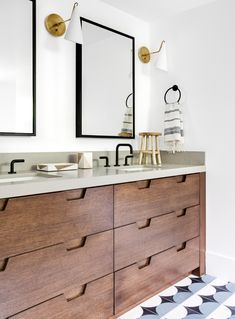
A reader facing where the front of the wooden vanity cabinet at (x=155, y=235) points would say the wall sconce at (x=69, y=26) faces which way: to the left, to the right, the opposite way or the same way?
the same way

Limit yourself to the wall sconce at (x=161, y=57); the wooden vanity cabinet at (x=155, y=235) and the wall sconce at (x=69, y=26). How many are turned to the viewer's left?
0

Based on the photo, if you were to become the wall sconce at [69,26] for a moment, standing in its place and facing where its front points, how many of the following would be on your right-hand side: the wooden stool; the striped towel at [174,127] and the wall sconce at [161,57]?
0

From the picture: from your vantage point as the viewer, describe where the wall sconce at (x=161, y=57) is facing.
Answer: facing the viewer and to the right of the viewer

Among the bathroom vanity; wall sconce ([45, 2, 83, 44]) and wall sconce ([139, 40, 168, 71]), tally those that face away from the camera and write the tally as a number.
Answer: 0

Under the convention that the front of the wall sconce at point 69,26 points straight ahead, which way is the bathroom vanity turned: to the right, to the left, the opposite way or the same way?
the same way

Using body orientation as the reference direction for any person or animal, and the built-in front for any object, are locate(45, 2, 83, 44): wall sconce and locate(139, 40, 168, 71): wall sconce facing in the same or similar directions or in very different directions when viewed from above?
same or similar directions

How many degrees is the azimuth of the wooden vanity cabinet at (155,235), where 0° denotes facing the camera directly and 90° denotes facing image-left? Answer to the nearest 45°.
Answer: approximately 315°

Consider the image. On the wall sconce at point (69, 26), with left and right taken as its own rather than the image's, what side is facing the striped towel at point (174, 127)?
left
